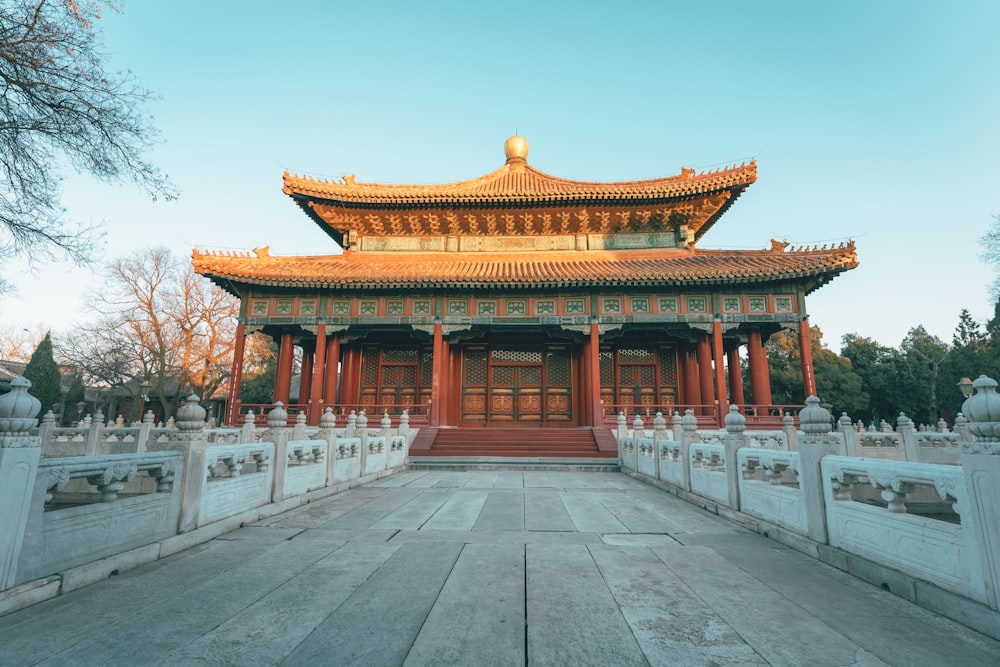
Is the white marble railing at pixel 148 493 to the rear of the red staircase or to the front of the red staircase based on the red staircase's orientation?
to the front

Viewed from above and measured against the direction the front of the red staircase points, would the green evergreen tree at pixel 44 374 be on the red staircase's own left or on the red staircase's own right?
on the red staircase's own right

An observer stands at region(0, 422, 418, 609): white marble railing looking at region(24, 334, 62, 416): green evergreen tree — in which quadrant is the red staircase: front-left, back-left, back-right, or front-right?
front-right

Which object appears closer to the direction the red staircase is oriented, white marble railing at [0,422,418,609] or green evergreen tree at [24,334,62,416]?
the white marble railing

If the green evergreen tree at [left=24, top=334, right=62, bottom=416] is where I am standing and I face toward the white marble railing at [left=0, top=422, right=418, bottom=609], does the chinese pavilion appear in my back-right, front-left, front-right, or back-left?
front-left

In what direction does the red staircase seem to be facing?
toward the camera

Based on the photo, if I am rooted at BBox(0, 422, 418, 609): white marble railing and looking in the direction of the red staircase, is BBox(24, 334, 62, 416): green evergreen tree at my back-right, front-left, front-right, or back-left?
front-left

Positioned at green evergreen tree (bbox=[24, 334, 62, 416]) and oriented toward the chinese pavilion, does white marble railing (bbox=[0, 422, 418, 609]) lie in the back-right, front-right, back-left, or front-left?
front-right
